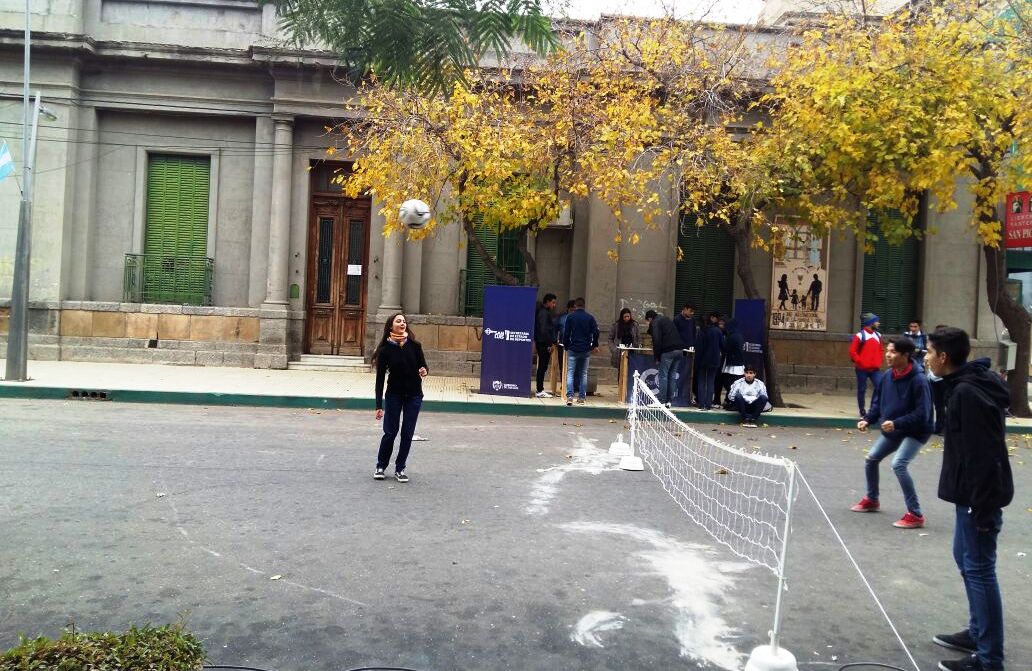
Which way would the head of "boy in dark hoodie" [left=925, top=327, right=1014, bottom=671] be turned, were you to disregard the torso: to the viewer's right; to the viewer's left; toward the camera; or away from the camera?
to the viewer's left

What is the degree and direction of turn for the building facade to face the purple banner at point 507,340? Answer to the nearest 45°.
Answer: approximately 45° to its left

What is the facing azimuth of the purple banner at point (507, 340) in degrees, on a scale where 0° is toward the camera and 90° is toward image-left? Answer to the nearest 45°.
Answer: approximately 0°

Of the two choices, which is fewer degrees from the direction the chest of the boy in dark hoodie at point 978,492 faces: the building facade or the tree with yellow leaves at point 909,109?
the building facade

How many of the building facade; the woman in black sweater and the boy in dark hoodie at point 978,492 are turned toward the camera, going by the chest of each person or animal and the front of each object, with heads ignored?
2

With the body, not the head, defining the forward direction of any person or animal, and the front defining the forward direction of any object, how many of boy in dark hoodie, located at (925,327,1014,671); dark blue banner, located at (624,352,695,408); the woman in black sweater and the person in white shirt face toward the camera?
3

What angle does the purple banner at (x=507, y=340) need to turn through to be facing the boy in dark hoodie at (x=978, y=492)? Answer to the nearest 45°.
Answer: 0° — it already faces them
